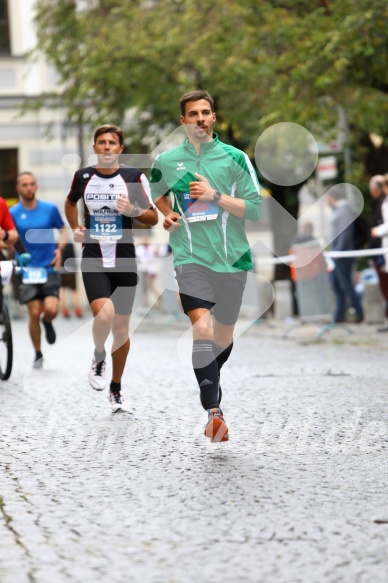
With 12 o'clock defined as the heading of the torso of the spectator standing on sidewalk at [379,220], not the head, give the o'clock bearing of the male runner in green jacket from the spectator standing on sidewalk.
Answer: The male runner in green jacket is roughly at 9 o'clock from the spectator standing on sidewalk.

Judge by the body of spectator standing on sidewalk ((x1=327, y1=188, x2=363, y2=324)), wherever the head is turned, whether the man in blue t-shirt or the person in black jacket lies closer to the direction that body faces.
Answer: the man in blue t-shirt

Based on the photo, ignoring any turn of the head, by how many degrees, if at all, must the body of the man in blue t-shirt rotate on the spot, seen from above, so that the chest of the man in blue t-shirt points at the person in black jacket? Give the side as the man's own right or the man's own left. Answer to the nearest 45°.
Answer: approximately 135° to the man's own left

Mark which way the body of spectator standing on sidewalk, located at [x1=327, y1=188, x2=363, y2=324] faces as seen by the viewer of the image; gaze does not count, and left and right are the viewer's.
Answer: facing to the left of the viewer

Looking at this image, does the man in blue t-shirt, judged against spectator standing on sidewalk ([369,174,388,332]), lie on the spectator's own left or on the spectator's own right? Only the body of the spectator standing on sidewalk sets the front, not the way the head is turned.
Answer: on the spectator's own left

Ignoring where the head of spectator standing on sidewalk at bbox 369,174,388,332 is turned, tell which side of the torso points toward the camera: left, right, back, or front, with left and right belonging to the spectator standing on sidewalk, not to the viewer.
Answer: left

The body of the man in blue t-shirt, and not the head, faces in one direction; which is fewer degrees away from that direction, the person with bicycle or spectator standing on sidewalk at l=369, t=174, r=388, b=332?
the person with bicycle
